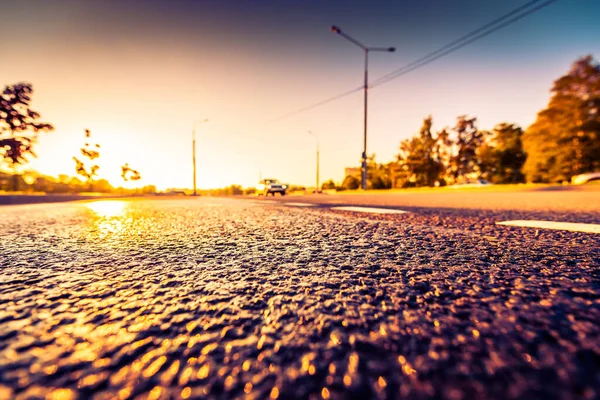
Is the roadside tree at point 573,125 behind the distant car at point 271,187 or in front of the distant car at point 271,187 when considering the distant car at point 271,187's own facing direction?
in front

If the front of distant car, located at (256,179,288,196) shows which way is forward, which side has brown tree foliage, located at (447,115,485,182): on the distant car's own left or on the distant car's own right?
on the distant car's own left

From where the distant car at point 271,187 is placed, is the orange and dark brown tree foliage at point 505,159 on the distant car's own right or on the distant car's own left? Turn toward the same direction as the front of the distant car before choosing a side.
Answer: on the distant car's own left

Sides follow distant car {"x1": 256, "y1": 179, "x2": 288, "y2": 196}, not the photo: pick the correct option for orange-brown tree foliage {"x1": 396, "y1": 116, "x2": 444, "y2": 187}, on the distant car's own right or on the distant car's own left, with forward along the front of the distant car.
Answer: on the distant car's own left

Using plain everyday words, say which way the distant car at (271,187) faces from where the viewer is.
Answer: facing the viewer and to the right of the viewer
